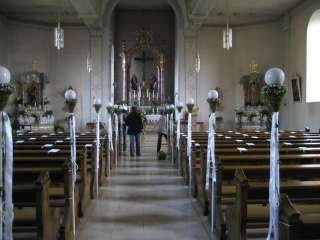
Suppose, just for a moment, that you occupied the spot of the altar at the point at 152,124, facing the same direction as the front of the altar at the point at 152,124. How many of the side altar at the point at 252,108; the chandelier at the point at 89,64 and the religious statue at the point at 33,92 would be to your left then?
1

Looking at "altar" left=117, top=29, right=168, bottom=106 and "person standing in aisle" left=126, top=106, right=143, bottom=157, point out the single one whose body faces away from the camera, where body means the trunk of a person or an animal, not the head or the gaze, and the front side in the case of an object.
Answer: the person standing in aisle

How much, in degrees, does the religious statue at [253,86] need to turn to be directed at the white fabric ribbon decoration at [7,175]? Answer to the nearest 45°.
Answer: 0° — it already faces it

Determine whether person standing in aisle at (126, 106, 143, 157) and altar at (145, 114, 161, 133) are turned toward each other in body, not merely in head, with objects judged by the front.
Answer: yes

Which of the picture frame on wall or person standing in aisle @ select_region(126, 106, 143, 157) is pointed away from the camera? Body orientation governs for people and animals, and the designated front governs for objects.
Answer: the person standing in aisle

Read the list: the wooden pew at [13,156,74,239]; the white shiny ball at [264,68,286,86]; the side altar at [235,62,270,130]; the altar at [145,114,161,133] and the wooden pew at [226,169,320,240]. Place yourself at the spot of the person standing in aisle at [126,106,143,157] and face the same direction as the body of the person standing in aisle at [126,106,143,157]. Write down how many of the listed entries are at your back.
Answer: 3

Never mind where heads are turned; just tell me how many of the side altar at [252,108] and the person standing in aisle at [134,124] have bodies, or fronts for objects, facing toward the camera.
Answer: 1

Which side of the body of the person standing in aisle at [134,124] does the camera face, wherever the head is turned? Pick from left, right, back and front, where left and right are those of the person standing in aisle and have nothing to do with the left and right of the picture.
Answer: back

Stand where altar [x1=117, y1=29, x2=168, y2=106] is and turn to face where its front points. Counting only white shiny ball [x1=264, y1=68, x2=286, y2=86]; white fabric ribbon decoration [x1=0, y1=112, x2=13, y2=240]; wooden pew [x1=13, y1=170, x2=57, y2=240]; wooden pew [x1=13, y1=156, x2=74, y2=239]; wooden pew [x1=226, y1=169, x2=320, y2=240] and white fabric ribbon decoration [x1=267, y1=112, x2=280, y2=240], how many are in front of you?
6

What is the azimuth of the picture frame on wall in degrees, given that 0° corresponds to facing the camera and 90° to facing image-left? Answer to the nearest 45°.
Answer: approximately 45°

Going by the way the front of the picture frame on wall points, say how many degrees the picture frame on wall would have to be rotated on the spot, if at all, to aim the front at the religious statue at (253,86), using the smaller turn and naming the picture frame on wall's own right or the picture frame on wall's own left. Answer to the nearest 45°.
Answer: approximately 90° to the picture frame on wall's own right

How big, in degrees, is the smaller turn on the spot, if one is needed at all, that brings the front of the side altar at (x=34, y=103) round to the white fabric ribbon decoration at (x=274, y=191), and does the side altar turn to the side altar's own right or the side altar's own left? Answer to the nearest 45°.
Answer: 0° — it already faces it
